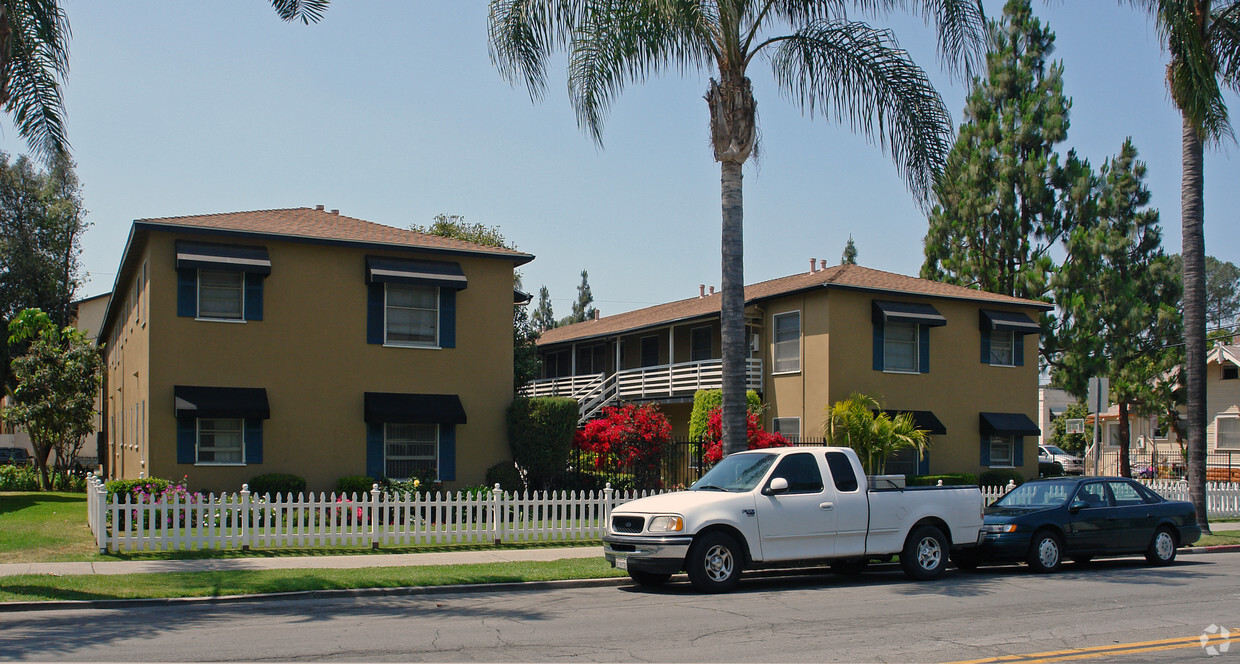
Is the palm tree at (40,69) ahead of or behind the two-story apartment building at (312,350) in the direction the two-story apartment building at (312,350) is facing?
ahead

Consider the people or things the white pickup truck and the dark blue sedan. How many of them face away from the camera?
0

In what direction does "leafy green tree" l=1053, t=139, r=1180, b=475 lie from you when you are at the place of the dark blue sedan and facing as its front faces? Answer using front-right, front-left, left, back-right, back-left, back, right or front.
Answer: back-right

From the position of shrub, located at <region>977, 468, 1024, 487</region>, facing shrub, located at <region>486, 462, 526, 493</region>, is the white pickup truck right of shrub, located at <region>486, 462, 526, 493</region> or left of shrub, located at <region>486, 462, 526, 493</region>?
left

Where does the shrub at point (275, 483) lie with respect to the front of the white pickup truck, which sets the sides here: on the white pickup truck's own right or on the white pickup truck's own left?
on the white pickup truck's own right

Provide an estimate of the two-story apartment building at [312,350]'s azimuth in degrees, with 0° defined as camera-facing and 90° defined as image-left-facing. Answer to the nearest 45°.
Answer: approximately 0°

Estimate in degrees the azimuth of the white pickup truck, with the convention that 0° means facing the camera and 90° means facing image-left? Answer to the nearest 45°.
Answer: approximately 45°

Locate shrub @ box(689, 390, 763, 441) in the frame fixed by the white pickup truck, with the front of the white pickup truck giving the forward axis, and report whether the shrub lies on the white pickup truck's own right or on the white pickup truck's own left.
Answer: on the white pickup truck's own right

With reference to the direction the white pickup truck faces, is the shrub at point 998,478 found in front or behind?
behind

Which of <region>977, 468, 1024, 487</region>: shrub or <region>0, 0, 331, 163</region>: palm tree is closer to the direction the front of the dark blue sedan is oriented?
the palm tree
